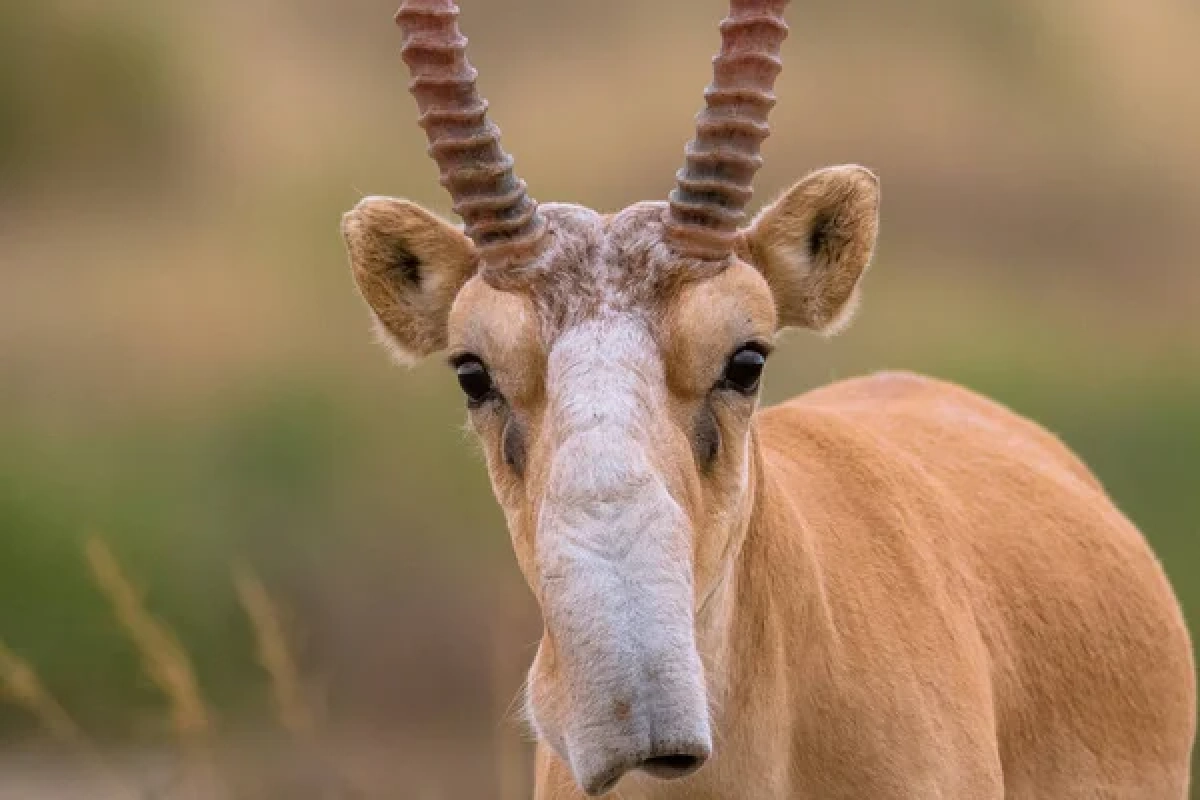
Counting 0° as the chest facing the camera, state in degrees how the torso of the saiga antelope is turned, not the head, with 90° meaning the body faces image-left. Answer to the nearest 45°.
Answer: approximately 45°

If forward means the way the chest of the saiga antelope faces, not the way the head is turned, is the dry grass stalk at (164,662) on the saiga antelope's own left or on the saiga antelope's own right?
on the saiga antelope's own right
